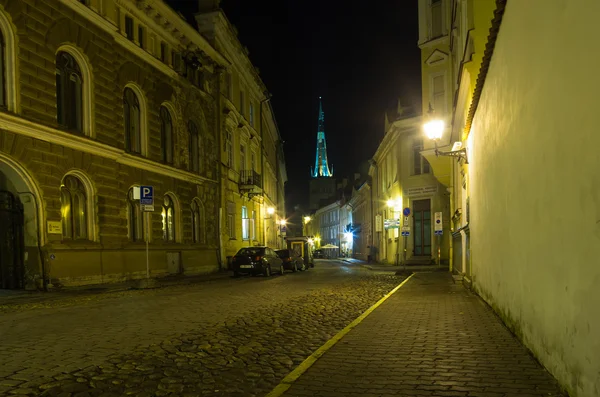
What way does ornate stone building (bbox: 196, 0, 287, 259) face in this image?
to the viewer's right

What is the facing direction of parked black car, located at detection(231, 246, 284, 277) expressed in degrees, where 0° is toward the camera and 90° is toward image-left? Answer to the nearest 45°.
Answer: approximately 225°

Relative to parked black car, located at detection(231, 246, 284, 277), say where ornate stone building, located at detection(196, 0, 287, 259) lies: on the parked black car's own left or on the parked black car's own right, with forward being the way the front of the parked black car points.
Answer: on the parked black car's own left

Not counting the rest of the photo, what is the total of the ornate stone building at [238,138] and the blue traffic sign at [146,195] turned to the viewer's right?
1

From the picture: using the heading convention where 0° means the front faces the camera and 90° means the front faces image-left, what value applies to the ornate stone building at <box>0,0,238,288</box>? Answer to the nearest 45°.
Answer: approximately 315°

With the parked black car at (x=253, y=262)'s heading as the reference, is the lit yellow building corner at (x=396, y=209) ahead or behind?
ahead

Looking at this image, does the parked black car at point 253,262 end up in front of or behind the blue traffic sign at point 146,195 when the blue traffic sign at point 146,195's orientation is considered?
behind

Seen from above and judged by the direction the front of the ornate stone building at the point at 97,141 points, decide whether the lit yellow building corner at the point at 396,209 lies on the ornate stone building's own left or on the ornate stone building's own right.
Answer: on the ornate stone building's own left

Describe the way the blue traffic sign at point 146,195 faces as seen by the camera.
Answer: facing the viewer

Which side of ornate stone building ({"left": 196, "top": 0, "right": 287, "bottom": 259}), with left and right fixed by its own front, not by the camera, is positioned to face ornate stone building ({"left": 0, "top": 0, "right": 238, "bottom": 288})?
right

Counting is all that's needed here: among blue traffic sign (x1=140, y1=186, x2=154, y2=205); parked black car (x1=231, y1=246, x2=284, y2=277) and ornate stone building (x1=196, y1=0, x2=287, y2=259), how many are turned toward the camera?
1

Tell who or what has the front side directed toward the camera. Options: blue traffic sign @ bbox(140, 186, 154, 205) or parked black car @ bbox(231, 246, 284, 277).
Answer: the blue traffic sign

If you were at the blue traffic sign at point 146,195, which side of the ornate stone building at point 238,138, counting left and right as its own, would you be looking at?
right
